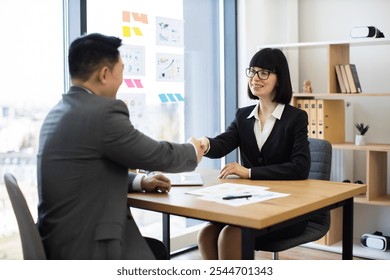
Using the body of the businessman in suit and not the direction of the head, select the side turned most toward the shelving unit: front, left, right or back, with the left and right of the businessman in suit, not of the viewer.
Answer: front

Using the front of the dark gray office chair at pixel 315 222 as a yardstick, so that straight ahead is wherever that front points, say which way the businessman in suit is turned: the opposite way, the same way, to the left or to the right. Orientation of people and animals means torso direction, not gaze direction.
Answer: the opposite way

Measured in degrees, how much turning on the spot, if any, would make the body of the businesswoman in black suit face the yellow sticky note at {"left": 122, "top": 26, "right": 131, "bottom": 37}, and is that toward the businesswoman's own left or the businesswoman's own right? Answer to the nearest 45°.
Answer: approximately 90° to the businesswoman's own right

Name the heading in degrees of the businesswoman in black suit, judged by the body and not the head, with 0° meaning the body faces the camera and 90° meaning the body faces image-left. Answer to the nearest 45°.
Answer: approximately 45°

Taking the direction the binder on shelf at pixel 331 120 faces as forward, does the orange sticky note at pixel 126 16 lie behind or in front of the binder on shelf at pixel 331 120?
in front

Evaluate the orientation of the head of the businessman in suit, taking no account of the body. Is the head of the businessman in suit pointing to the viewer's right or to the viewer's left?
to the viewer's right

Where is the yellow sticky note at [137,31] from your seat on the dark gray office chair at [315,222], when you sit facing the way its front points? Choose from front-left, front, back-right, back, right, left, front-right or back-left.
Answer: right

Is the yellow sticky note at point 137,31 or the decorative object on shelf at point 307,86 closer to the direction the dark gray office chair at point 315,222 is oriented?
the yellow sticky note

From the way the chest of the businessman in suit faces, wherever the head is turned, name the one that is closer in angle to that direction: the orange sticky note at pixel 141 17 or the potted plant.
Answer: the potted plant

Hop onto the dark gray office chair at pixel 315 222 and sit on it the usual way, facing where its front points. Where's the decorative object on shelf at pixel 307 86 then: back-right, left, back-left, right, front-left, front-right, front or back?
back-right

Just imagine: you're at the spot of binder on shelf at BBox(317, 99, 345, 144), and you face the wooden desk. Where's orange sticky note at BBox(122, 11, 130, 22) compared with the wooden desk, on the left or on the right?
right

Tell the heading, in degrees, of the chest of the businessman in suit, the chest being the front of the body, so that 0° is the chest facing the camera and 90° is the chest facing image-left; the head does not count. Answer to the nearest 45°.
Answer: approximately 225°

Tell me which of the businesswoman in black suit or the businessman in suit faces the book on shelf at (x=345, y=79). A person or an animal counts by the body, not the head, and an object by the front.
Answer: the businessman in suit

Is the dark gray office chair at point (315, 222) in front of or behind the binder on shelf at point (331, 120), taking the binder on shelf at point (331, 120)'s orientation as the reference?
in front
